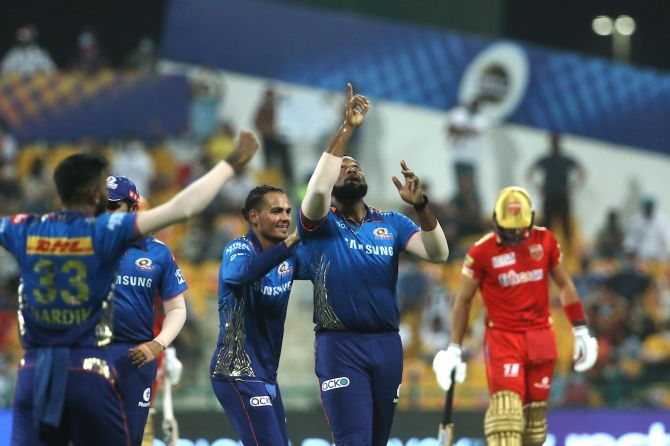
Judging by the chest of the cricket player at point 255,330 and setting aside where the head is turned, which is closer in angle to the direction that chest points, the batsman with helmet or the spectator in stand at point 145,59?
the batsman with helmet

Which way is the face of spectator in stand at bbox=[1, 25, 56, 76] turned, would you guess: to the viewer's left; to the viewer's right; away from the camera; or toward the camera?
toward the camera

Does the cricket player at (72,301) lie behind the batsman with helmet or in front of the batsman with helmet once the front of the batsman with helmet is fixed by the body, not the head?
in front

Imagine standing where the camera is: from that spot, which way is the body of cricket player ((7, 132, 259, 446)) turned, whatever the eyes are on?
away from the camera

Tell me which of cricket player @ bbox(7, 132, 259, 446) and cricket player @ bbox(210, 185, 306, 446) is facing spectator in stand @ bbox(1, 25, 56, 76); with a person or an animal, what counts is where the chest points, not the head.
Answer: cricket player @ bbox(7, 132, 259, 446)

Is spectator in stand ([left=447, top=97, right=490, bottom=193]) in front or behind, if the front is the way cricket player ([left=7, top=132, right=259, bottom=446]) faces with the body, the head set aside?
in front

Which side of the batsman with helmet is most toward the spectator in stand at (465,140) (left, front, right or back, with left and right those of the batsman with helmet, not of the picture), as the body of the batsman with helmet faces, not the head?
back

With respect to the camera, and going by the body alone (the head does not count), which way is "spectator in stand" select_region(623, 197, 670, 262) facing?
toward the camera

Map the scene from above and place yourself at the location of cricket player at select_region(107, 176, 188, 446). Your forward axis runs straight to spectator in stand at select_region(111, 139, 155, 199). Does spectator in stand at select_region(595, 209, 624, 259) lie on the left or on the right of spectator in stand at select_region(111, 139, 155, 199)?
right

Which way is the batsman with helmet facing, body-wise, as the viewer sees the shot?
toward the camera

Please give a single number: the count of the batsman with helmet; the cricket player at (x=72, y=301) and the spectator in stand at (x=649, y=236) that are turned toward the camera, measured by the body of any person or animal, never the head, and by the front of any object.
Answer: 2

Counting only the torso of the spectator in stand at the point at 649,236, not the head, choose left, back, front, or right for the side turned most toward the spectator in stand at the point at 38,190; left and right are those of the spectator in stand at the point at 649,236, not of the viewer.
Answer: right

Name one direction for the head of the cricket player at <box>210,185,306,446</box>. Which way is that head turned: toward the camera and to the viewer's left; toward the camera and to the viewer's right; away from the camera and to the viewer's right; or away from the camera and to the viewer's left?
toward the camera and to the viewer's right

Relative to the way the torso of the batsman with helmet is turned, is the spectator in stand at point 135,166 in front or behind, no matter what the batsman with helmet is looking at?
behind

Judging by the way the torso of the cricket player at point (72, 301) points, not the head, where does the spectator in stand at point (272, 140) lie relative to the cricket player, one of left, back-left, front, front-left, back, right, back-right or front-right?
front

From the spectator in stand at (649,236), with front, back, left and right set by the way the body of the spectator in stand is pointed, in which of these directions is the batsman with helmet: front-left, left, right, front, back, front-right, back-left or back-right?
front

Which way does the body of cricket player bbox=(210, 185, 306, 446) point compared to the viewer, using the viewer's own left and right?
facing the viewer and to the right of the viewer
